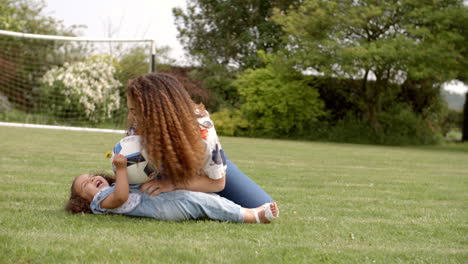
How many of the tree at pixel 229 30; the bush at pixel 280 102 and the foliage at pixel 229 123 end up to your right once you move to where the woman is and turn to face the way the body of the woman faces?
3

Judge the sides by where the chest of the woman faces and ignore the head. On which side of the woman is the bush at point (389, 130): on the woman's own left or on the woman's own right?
on the woman's own right

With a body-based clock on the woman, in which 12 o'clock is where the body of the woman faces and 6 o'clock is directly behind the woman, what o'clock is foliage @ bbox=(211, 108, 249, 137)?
The foliage is roughly at 3 o'clock from the woman.

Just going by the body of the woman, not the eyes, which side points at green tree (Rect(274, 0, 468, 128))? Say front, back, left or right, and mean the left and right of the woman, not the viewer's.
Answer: right

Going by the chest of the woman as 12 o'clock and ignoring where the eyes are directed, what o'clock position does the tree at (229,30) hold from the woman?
The tree is roughly at 3 o'clock from the woman.

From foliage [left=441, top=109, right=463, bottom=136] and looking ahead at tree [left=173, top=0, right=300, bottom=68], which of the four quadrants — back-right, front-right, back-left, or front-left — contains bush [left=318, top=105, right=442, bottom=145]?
front-left

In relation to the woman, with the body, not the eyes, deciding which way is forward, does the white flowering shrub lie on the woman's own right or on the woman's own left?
on the woman's own right

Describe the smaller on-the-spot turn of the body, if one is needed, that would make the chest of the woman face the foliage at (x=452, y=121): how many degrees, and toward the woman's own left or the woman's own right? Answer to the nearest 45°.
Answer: approximately 135° to the woman's own right

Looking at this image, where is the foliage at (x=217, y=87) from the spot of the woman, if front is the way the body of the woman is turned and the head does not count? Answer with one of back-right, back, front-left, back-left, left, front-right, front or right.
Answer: right

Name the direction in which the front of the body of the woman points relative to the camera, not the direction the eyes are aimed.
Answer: to the viewer's left

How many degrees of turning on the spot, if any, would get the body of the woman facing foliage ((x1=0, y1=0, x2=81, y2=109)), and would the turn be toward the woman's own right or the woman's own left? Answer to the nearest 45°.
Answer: approximately 90° to the woman's own right

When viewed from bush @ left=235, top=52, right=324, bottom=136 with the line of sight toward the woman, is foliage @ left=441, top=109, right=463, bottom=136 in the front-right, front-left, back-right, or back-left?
back-left

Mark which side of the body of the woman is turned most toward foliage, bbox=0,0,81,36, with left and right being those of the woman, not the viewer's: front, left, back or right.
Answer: right
